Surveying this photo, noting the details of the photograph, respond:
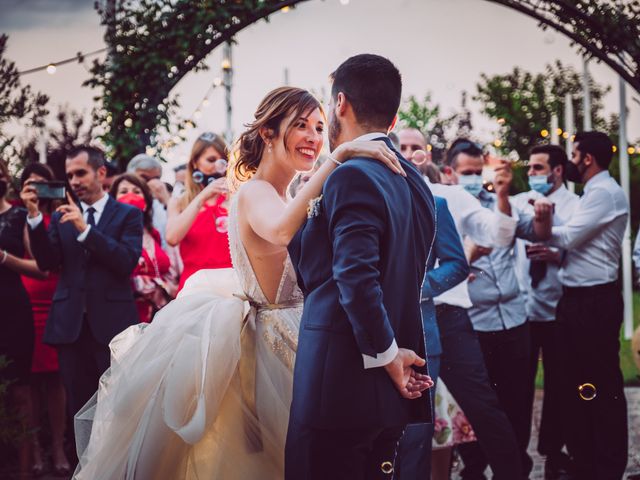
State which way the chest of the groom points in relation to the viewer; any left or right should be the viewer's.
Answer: facing away from the viewer and to the left of the viewer

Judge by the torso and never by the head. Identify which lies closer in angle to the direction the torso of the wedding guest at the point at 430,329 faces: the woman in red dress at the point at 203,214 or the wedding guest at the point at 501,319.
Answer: the woman in red dress

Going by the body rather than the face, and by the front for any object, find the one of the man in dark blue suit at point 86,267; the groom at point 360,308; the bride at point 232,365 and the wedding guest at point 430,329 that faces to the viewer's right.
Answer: the bride

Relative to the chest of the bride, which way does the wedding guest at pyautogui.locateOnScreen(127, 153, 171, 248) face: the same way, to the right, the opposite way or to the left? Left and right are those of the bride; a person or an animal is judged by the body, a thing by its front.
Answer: to the right

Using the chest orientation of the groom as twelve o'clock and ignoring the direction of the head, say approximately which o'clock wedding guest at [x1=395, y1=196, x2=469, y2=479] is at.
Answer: The wedding guest is roughly at 2 o'clock from the groom.

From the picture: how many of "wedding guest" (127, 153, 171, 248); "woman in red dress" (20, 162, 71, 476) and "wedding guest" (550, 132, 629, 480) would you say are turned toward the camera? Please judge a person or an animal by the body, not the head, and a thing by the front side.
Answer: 2

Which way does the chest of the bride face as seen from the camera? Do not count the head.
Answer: to the viewer's right

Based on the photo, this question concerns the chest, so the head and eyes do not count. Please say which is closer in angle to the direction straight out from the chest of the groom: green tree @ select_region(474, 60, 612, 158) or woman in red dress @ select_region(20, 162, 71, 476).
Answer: the woman in red dress

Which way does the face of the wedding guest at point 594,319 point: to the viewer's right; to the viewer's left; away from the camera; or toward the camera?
to the viewer's left

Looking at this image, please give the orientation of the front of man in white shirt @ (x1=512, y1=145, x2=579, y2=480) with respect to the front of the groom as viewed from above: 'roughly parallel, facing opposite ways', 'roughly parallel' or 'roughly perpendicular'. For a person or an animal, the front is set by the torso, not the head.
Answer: roughly perpendicular

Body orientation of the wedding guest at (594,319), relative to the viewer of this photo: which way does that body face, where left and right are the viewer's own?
facing to the left of the viewer

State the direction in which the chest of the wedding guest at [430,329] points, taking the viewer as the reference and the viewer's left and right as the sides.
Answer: facing the viewer and to the left of the viewer

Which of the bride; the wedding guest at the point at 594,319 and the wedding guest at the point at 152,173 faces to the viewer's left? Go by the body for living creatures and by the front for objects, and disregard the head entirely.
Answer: the wedding guest at the point at 594,319

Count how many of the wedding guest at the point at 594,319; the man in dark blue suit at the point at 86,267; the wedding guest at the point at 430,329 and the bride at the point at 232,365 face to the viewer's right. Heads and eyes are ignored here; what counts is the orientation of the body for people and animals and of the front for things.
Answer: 1

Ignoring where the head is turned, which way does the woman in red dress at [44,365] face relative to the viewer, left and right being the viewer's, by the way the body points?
facing the viewer
